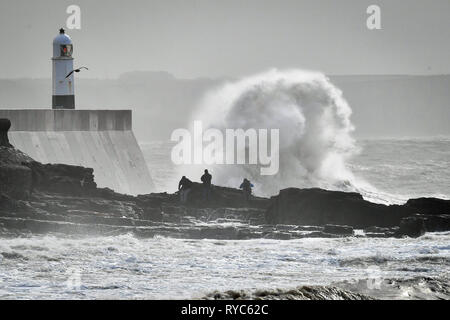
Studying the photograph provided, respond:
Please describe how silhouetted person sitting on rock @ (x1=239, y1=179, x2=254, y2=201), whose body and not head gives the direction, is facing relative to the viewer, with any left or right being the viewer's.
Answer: facing away from the viewer

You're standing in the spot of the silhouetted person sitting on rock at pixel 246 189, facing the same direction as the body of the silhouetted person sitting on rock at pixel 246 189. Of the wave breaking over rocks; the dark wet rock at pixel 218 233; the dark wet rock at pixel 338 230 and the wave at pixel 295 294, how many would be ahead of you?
1

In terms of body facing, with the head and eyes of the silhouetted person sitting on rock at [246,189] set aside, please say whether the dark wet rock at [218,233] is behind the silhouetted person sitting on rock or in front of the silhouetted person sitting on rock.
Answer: behind

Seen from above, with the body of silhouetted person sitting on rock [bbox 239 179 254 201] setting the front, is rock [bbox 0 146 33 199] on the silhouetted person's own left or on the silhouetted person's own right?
on the silhouetted person's own left

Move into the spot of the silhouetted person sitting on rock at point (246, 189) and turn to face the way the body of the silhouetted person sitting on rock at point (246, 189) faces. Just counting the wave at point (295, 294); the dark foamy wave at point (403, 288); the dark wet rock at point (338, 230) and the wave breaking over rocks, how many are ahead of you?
1

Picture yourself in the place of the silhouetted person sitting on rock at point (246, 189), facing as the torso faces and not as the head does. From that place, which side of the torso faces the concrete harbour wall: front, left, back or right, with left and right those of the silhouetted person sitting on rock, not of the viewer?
left

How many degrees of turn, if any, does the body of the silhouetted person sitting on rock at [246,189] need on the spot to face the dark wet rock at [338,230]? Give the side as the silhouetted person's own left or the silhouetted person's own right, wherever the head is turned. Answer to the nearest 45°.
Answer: approximately 135° to the silhouetted person's own right

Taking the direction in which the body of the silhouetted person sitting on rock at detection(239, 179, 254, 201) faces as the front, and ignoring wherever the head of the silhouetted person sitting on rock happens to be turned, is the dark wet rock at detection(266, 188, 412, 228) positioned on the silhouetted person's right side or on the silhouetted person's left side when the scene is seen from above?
on the silhouetted person's right side
